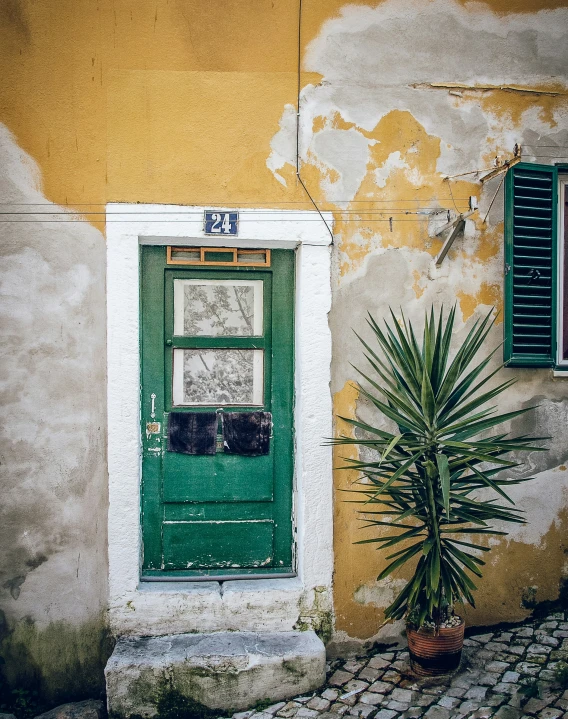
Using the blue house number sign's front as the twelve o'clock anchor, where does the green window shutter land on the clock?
The green window shutter is roughly at 9 o'clock from the blue house number sign.

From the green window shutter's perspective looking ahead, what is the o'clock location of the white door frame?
The white door frame is roughly at 2 o'clock from the green window shutter.

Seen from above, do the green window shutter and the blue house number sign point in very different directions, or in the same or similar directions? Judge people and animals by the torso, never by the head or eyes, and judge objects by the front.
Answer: same or similar directions

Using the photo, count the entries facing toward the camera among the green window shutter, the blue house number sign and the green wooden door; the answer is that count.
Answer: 3

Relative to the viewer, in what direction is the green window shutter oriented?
toward the camera

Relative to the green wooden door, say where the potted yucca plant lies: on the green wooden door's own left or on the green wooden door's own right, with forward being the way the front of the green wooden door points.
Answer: on the green wooden door's own left

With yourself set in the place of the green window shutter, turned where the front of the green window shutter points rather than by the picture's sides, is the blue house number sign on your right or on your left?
on your right

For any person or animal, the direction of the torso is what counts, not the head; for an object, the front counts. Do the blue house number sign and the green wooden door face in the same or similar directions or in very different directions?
same or similar directions

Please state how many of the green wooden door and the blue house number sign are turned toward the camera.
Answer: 2

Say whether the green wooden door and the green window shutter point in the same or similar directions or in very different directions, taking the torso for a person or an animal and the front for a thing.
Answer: same or similar directions

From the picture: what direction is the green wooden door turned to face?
toward the camera

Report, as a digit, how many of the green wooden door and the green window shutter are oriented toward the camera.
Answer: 2
